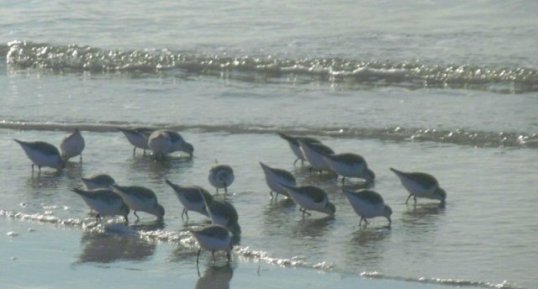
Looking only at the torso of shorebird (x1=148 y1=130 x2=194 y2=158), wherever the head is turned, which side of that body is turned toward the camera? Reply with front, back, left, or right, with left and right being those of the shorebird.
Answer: right

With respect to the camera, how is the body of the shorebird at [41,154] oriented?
to the viewer's right

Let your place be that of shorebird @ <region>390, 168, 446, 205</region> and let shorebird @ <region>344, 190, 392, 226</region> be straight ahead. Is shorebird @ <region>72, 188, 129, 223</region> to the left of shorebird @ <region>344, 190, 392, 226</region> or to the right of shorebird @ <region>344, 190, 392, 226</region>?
right

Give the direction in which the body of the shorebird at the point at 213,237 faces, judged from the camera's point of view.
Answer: to the viewer's right

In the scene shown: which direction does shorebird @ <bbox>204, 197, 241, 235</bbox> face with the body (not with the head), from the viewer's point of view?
to the viewer's right

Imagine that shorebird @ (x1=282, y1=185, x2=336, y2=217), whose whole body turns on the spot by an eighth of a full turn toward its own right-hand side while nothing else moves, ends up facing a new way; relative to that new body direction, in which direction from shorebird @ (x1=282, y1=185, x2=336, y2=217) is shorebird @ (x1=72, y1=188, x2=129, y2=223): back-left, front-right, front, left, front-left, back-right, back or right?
back-right

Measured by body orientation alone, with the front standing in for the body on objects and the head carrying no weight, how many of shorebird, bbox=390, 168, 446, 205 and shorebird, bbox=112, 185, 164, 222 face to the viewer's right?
2

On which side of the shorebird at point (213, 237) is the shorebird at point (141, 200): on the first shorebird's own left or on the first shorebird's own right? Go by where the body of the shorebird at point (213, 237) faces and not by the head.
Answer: on the first shorebird's own left

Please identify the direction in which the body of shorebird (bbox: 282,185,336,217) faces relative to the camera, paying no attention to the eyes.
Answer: to the viewer's right

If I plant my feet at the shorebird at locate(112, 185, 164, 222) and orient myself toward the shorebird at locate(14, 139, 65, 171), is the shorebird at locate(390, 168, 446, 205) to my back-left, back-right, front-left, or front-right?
back-right
